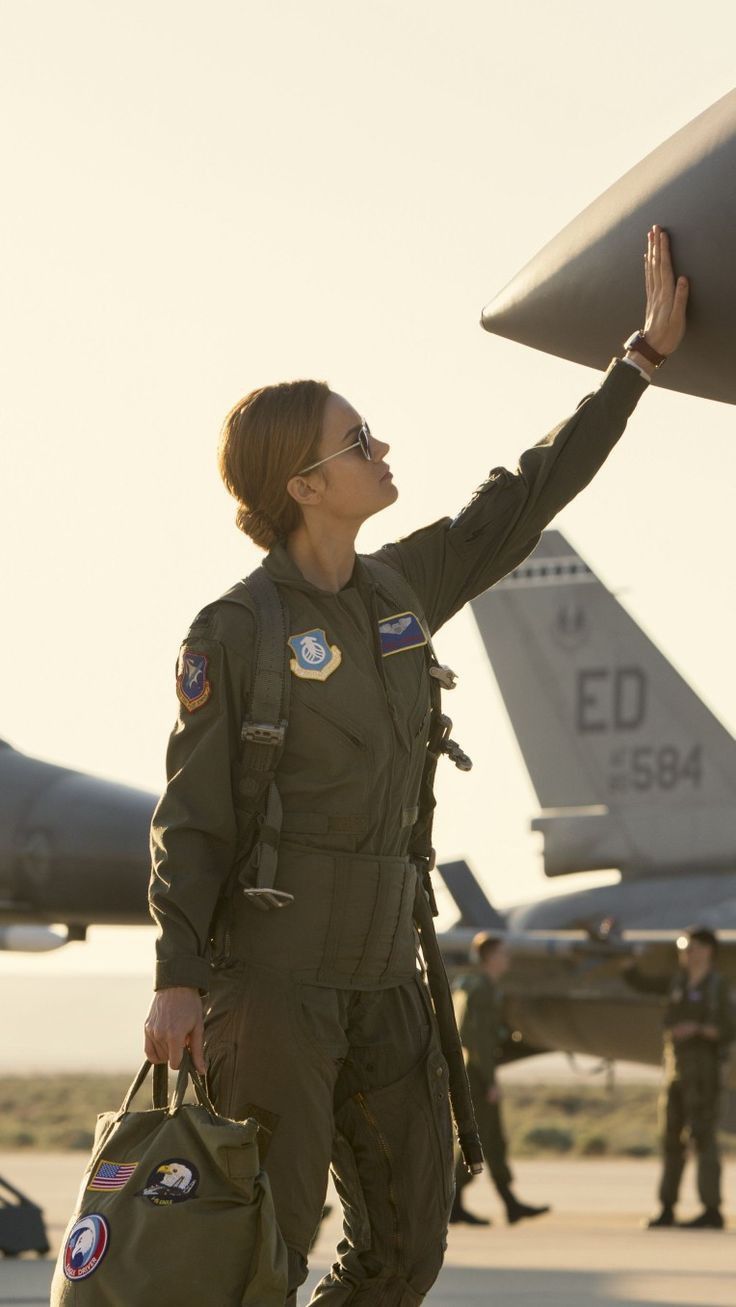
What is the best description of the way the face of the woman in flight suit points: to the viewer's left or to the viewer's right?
to the viewer's right

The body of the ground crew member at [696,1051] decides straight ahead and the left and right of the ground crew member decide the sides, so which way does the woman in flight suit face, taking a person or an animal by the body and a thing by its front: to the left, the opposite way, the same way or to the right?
to the left

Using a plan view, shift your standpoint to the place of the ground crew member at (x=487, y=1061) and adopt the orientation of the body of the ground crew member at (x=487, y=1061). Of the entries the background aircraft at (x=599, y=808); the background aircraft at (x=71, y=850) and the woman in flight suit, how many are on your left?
1

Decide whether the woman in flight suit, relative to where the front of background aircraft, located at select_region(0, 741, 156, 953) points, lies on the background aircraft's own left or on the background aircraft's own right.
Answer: on the background aircraft's own right

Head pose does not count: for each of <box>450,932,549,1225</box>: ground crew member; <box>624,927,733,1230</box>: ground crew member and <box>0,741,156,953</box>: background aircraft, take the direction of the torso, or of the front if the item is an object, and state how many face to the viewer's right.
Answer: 2

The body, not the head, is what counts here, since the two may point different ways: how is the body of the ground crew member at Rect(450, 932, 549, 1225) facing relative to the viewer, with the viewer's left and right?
facing to the right of the viewer

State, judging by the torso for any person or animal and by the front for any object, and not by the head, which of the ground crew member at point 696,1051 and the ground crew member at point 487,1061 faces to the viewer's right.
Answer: the ground crew member at point 487,1061

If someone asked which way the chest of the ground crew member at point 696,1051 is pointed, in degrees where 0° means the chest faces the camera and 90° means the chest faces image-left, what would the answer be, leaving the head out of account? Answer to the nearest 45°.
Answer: approximately 45°

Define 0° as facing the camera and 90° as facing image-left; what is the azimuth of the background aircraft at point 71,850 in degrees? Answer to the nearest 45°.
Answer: approximately 270°
